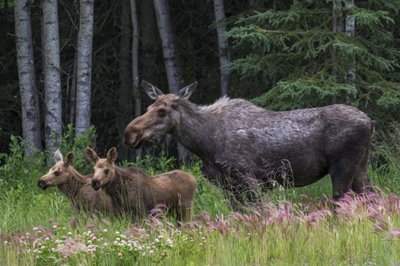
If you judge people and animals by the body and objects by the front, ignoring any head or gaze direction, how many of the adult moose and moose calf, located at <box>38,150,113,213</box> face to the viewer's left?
2

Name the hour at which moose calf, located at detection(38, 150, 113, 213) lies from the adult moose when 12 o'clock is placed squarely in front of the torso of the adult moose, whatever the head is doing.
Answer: The moose calf is roughly at 12 o'clock from the adult moose.

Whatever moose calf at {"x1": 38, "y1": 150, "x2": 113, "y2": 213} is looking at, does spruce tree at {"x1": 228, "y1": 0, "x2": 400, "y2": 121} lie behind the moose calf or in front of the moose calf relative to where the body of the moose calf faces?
behind

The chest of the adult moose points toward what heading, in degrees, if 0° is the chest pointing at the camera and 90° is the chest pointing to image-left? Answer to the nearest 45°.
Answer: approximately 90°

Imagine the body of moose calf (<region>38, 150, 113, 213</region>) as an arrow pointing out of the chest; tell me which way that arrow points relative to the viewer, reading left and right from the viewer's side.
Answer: facing to the left of the viewer

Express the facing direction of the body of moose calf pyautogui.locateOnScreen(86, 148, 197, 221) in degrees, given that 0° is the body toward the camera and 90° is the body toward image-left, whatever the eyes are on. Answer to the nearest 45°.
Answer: approximately 90°

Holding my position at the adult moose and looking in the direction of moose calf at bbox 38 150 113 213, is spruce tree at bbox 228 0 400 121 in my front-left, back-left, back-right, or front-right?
back-right

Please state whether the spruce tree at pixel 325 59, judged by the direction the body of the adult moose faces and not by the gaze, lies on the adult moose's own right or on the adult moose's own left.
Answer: on the adult moose's own right
